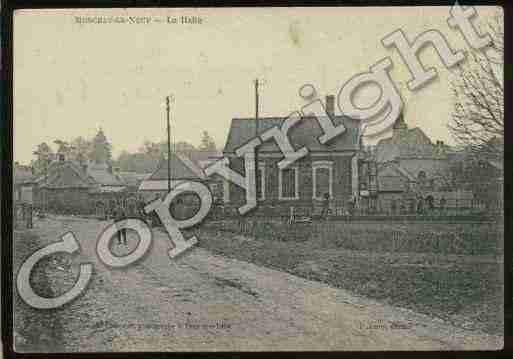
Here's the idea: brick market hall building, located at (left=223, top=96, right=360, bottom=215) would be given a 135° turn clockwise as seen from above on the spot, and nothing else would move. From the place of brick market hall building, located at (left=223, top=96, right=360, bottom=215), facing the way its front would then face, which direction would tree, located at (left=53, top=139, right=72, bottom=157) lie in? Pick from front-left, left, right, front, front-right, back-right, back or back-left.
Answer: front-left

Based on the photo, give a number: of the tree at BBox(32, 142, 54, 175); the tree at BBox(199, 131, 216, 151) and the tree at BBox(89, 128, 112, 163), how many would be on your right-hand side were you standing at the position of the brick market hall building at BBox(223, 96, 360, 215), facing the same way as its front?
3

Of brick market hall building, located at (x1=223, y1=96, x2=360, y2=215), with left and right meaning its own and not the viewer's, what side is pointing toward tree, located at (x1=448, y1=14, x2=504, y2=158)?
left

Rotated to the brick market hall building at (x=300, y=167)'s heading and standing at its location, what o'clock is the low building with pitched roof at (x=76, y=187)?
the low building with pitched roof at (x=76, y=187) is roughly at 3 o'clock from the brick market hall building at (x=300, y=167).
